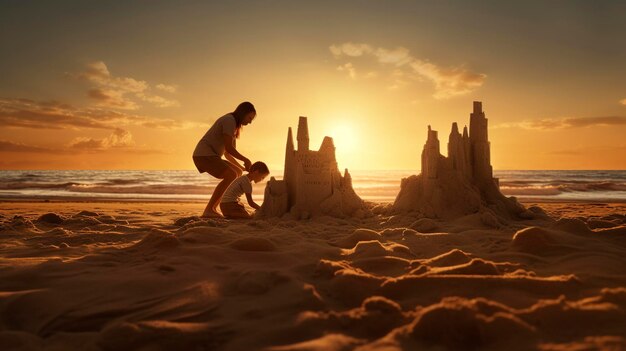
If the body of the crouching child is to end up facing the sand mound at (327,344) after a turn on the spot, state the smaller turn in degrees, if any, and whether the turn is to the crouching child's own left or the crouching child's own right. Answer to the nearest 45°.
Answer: approximately 90° to the crouching child's own right

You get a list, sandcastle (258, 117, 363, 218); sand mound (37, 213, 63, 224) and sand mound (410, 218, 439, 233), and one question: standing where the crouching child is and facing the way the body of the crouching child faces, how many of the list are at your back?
1

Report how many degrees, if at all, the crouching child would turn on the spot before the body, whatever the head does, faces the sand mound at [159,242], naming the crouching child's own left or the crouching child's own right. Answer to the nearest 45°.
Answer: approximately 90° to the crouching child's own right

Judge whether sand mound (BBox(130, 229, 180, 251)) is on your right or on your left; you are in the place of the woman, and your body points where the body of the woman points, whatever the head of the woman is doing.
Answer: on your right

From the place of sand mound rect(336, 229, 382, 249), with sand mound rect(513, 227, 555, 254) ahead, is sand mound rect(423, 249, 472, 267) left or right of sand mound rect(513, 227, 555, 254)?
right

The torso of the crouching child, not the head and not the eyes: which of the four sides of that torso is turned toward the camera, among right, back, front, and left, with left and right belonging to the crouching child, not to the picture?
right

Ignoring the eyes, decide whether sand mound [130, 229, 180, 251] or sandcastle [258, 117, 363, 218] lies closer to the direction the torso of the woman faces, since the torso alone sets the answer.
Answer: the sandcastle

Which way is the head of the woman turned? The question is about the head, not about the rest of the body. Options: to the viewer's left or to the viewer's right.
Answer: to the viewer's right

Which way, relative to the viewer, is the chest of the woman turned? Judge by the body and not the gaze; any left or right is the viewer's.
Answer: facing to the right of the viewer

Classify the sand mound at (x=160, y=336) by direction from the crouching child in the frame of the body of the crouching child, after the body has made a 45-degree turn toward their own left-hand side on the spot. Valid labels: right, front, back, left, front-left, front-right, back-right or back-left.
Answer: back-right

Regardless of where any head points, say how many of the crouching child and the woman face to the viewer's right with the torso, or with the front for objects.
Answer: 2

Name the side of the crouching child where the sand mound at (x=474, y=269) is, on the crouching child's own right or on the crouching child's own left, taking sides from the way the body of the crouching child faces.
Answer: on the crouching child's own right
